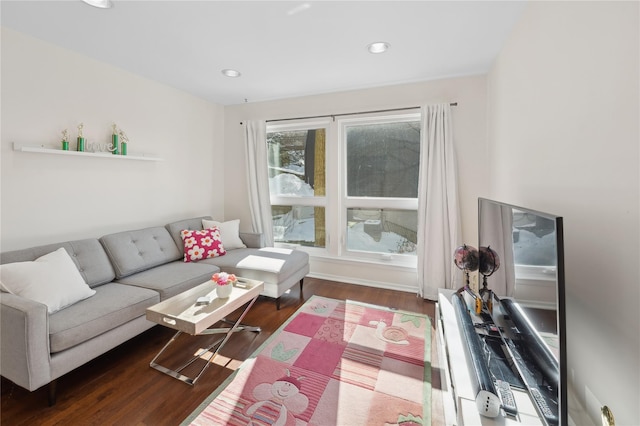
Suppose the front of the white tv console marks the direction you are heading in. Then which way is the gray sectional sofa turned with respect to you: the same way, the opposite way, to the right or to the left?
the opposite way

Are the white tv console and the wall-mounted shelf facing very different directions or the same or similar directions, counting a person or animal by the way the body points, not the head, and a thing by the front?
very different directions

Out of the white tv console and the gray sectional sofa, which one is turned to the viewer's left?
the white tv console

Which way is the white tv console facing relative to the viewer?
to the viewer's left

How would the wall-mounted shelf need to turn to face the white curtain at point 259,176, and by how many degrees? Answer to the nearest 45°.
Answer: approximately 45° to its left

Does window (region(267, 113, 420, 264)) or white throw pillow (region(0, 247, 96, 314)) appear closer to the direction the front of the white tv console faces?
the white throw pillow

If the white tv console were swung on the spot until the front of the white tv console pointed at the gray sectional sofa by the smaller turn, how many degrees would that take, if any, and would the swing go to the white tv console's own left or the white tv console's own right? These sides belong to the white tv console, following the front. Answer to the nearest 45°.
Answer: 0° — it already faces it

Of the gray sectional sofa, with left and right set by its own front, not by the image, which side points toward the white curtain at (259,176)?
left

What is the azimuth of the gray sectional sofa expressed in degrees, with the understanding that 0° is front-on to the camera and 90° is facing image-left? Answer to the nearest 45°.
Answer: approximately 315°
